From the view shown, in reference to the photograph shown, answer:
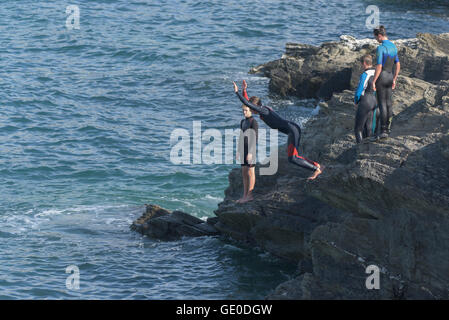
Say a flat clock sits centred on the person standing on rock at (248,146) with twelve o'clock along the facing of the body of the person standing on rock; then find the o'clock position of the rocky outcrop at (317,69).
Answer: The rocky outcrop is roughly at 5 o'clock from the person standing on rock.

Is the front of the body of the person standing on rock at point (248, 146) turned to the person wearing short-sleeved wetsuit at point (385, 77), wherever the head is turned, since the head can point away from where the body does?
no

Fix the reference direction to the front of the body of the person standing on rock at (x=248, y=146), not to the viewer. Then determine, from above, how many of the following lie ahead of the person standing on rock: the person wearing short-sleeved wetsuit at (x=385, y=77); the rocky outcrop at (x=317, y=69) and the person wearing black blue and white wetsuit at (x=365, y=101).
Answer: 0

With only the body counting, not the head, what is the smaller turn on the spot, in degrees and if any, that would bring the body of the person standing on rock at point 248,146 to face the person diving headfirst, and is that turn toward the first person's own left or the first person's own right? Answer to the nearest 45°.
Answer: approximately 90° to the first person's own left

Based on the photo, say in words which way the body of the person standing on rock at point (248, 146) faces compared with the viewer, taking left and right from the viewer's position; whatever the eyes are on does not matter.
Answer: facing the viewer and to the left of the viewer

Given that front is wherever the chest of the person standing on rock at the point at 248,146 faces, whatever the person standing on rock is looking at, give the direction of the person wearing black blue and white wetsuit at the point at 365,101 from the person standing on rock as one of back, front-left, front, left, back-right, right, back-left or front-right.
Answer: back-left

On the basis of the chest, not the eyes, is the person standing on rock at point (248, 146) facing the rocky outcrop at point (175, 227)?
no
